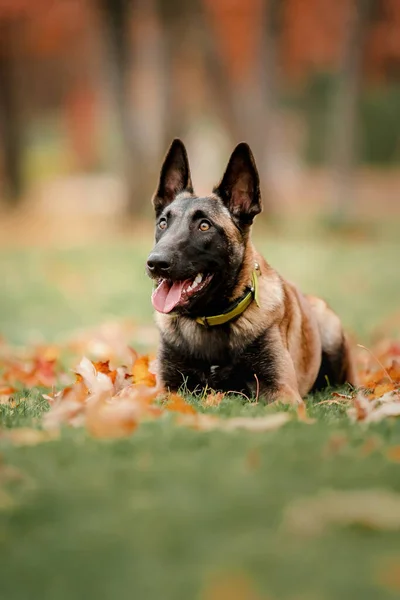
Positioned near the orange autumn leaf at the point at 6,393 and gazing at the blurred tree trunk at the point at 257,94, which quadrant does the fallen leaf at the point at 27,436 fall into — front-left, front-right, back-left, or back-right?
back-right

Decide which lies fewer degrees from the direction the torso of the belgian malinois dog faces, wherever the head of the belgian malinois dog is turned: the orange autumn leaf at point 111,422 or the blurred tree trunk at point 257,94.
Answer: the orange autumn leaf

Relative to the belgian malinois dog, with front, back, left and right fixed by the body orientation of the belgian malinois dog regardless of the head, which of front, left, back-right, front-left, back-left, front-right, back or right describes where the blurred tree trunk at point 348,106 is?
back-right

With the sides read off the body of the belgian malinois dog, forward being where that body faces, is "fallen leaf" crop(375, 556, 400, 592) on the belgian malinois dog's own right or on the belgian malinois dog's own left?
on the belgian malinois dog's own left

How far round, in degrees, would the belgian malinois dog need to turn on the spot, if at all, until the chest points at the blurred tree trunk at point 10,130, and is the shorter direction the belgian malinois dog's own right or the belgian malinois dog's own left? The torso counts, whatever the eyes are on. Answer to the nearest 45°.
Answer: approximately 135° to the belgian malinois dog's own right

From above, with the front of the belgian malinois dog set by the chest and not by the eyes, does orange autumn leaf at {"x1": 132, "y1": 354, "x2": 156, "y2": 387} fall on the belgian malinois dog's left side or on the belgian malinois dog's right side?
on the belgian malinois dog's right side

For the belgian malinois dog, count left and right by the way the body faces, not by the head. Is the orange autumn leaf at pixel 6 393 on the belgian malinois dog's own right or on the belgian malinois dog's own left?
on the belgian malinois dog's own right

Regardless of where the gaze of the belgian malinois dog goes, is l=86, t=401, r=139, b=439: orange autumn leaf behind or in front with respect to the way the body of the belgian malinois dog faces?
in front

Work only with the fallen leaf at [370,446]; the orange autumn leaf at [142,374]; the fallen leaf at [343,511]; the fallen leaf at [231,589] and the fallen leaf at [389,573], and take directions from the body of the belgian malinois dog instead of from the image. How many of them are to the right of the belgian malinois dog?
1

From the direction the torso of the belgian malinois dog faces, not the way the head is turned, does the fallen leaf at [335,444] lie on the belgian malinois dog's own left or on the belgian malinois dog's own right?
on the belgian malinois dog's own left

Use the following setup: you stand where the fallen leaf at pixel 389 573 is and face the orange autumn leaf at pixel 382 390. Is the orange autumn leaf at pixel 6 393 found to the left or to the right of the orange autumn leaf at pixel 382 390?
left

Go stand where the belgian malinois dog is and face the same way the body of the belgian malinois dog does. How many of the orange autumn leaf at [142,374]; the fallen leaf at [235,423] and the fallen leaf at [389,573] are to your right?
1

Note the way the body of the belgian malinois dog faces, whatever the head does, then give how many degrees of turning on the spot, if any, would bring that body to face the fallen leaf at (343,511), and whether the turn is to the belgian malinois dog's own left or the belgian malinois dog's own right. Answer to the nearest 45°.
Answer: approximately 45° to the belgian malinois dog's own left

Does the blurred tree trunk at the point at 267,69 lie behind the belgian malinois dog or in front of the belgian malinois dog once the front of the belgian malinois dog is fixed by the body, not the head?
behind

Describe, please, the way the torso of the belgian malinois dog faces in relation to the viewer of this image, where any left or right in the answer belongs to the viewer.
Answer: facing the viewer and to the left of the viewer

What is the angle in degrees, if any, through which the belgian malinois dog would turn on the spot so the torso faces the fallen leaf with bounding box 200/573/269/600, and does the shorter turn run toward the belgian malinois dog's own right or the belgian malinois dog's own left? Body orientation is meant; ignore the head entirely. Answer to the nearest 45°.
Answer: approximately 45° to the belgian malinois dog's own left
